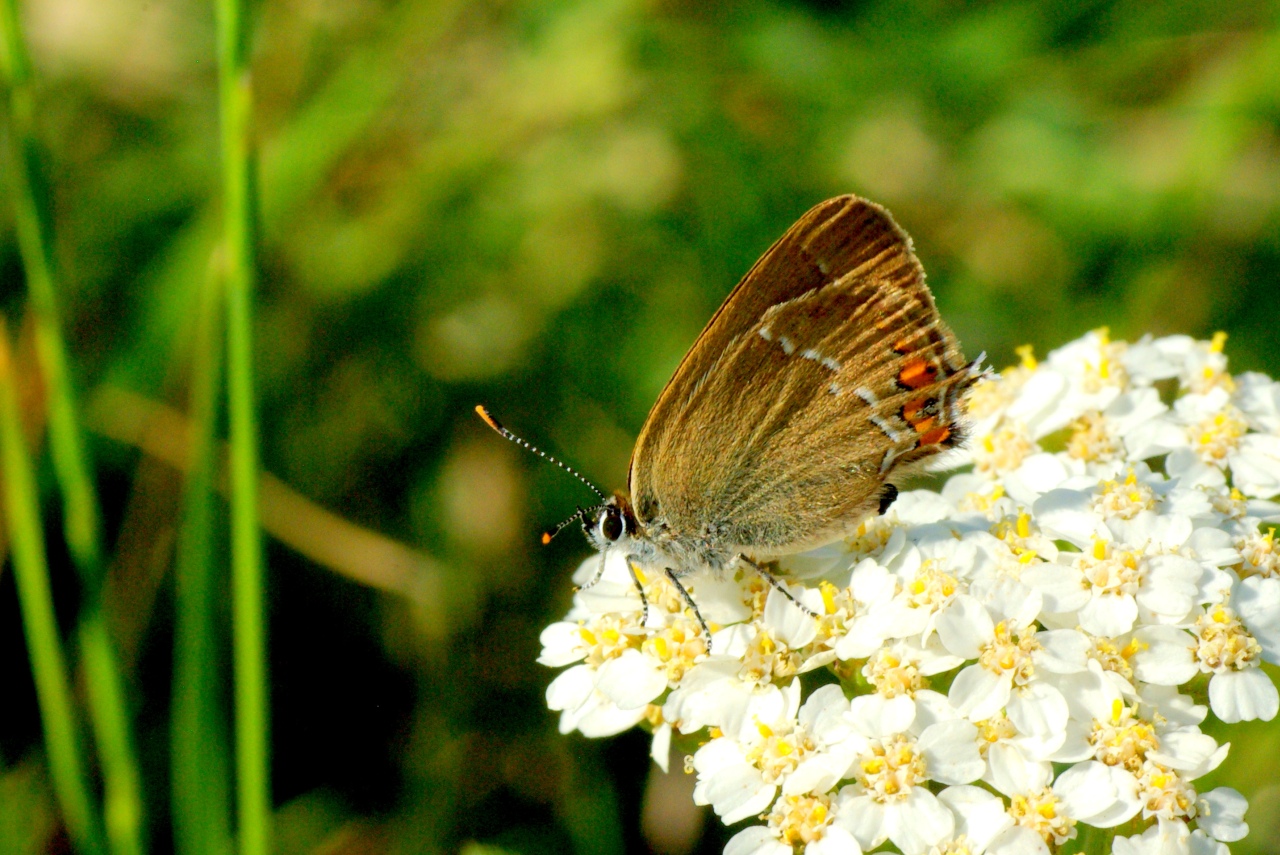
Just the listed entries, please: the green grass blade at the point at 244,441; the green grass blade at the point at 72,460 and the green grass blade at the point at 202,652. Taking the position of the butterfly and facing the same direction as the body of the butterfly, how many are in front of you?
3

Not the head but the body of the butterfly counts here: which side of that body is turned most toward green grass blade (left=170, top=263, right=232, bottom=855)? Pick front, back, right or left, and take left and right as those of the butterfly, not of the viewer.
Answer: front

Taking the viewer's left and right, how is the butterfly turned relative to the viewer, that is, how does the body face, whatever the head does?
facing to the left of the viewer

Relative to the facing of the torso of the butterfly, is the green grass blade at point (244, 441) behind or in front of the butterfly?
in front

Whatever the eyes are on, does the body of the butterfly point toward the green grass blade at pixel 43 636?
yes

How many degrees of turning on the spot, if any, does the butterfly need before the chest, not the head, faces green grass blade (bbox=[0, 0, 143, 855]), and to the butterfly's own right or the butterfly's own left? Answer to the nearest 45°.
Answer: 0° — it already faces it
